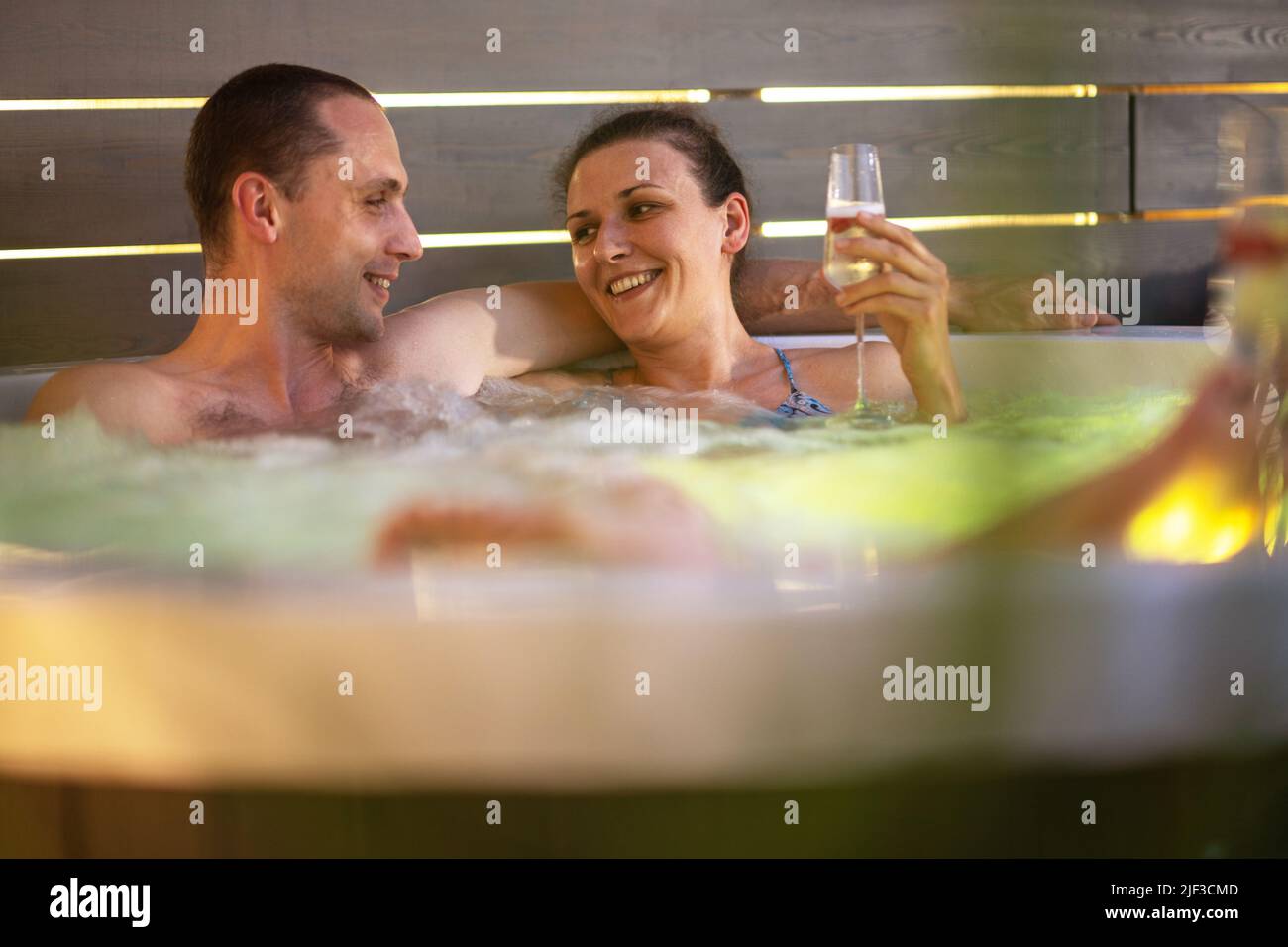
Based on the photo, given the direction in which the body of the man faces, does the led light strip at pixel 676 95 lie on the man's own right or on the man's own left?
on the man's own left

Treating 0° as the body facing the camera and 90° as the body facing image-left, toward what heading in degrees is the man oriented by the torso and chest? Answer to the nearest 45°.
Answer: approximately 315°

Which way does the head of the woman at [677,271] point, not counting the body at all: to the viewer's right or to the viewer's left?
to the viewer's left

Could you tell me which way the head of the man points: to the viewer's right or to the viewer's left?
to the viewer's right
